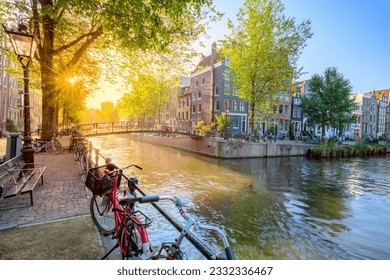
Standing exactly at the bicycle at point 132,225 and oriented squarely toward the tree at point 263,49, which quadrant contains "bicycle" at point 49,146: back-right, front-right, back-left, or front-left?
front-left

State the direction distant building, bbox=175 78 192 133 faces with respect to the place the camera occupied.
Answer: facing the viewer and to the left of the viewer

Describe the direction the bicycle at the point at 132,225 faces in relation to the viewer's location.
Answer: facing away from the viewer and to the left of the viewer

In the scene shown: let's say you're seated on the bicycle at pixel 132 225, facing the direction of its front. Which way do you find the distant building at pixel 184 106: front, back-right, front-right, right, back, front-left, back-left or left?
front-right

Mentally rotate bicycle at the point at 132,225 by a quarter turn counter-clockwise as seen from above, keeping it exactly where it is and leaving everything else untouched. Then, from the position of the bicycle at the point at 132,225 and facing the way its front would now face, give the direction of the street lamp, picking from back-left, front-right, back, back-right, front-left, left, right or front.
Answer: right

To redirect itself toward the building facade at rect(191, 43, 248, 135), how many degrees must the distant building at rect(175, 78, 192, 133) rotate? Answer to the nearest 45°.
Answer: approximately 90° to its left

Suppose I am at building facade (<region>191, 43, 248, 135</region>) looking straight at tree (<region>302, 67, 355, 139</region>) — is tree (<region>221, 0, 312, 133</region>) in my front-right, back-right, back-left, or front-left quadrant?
front-right

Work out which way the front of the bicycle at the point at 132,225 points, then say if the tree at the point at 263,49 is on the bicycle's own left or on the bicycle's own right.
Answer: on the bicycle's own right

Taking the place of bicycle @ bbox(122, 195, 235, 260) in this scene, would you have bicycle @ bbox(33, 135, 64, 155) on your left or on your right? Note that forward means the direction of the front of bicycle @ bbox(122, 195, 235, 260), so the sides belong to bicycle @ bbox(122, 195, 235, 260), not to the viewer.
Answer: on your left
